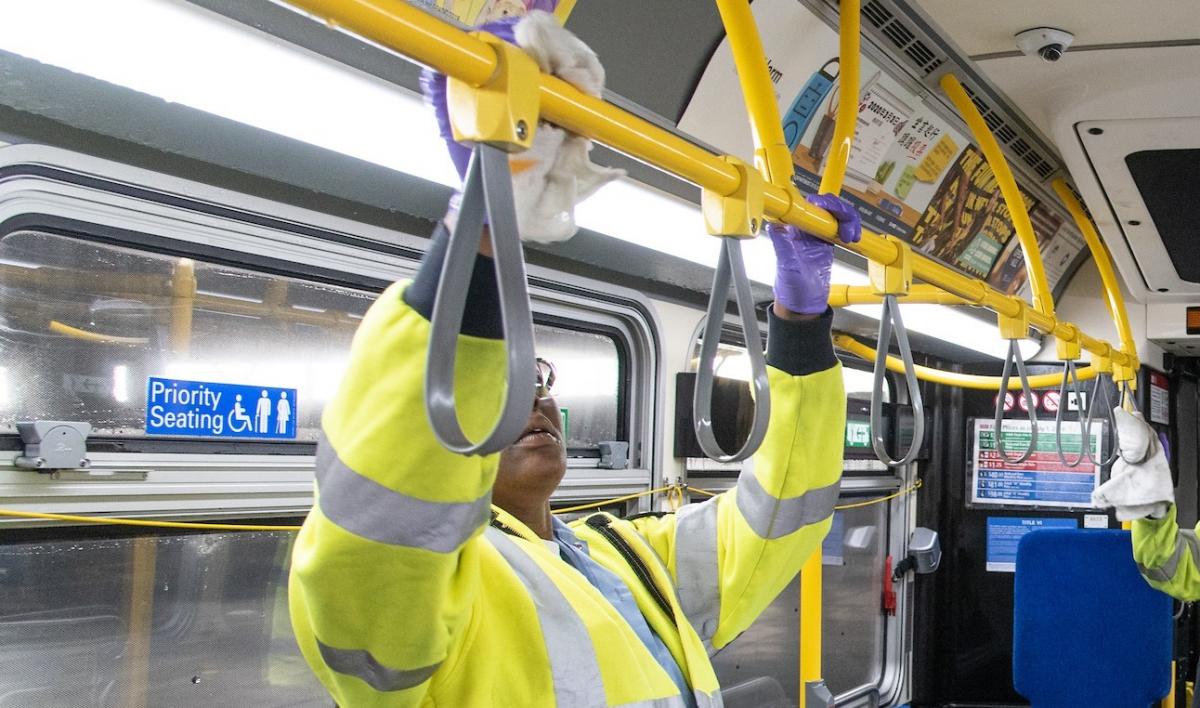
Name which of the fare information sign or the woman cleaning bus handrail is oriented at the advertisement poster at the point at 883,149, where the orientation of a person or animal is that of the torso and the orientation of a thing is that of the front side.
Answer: the fare information sign

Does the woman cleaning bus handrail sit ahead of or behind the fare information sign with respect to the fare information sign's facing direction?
ahead

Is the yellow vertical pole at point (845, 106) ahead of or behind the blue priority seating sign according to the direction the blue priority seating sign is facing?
ahead

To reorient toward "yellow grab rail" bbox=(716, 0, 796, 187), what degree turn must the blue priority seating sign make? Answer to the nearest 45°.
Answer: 0° — it already faces it

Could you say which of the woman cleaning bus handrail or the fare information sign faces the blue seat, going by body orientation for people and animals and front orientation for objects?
the fare information sign

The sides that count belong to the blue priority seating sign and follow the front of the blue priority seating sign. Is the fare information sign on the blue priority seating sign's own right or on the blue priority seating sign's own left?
on the blue priority seating sign's own left

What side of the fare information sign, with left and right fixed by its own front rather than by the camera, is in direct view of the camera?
front

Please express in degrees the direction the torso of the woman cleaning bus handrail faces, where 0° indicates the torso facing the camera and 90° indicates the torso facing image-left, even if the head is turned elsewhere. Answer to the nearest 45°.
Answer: approximately 315°

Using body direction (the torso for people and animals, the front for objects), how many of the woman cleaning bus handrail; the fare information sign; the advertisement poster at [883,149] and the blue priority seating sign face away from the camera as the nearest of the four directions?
0

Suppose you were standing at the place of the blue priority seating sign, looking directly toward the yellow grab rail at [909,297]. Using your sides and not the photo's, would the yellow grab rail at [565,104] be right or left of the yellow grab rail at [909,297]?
right

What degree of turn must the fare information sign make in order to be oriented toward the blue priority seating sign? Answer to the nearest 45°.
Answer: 0° — it already faces it
